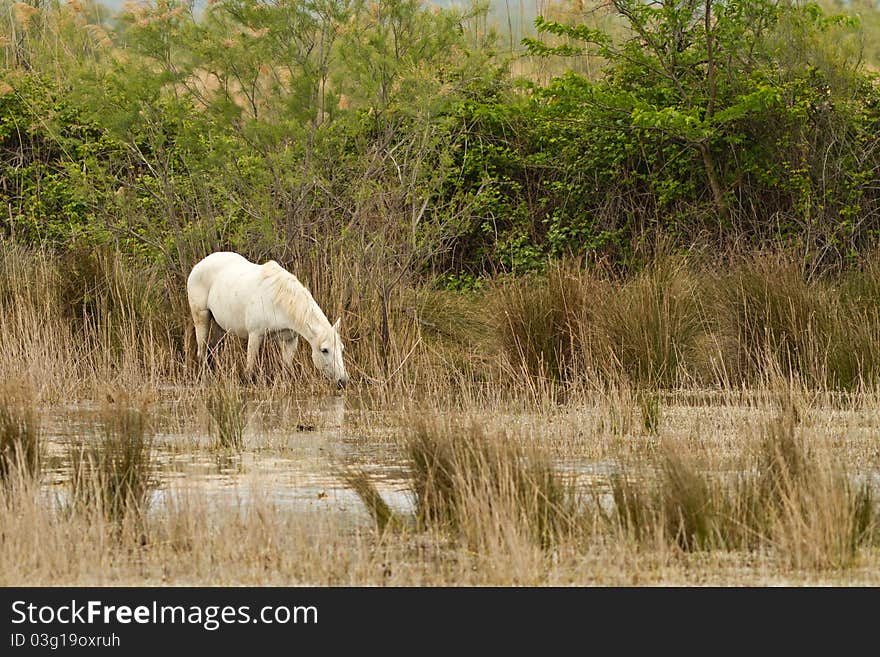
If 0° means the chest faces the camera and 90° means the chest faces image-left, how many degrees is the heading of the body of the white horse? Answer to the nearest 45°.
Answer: approximately 315°

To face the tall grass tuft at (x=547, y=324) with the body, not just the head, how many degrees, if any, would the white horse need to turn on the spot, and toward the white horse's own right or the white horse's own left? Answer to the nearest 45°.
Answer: approximately 45° to the white horse's own left

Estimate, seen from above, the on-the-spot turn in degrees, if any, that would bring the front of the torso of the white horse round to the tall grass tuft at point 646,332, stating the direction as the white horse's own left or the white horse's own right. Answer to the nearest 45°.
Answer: approximately 45° to the white horse's own left

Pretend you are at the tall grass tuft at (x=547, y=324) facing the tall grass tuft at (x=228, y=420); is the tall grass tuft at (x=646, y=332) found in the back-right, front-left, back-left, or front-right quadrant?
back-left

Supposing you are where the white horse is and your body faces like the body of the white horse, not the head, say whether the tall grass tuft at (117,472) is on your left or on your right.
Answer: on your right

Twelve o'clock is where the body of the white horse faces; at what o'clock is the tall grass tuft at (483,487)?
The tall grass tuft is roughly at 1 o'clock from the white horse.

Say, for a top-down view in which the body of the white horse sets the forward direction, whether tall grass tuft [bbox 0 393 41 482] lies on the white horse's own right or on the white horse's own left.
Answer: on the white horse's own right

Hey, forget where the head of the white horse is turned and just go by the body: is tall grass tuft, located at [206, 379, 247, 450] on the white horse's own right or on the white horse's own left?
on the white horse's own right

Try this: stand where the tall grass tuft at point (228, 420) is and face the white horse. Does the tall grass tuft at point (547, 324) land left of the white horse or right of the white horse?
right

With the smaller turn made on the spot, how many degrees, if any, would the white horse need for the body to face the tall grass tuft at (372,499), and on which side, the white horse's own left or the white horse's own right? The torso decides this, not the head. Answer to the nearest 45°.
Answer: approximately 45° to the white horse's own right
